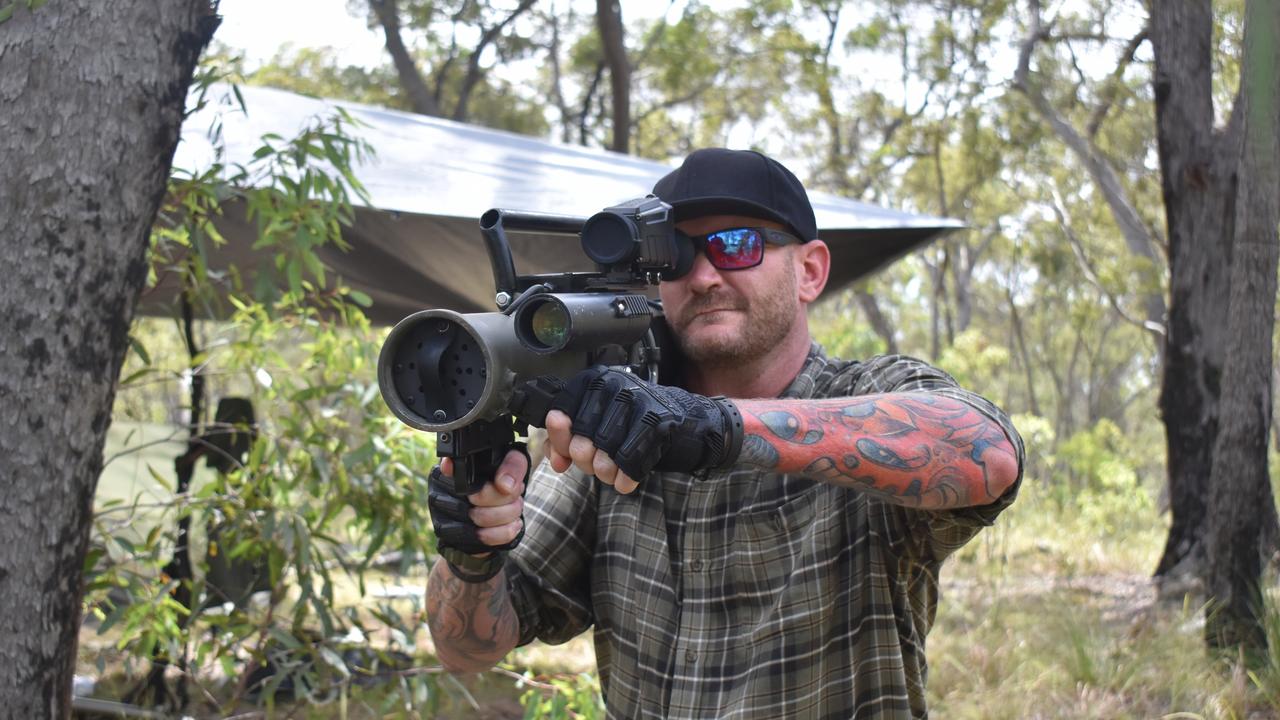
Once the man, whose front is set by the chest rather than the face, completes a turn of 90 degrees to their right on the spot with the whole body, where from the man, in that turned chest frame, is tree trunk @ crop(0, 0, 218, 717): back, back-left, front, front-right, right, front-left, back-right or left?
front-left

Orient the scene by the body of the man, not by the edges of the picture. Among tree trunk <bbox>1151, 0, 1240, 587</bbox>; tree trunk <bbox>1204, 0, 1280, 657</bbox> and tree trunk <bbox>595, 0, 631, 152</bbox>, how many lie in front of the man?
0

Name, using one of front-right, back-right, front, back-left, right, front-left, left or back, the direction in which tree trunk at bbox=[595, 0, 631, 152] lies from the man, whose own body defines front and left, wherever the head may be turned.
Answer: back-right

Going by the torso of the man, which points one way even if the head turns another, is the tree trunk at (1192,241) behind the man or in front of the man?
behind

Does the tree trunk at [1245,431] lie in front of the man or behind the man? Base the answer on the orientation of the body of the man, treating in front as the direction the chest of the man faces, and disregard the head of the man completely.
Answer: behind

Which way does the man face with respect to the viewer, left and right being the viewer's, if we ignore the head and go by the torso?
facing the viewer and to the left of the viewer
